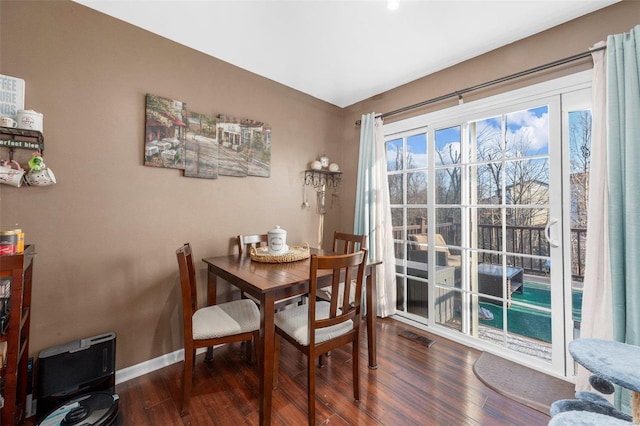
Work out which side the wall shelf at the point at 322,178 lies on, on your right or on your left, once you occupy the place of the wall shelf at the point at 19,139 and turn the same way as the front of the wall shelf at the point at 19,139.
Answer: on your left

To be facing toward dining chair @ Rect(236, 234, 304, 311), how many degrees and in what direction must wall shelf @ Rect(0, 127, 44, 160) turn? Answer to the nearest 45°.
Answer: approximately 90° to its left

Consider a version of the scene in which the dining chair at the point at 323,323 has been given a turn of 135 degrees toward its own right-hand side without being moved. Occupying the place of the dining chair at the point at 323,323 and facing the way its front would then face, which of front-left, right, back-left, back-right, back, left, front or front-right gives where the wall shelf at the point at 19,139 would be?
back

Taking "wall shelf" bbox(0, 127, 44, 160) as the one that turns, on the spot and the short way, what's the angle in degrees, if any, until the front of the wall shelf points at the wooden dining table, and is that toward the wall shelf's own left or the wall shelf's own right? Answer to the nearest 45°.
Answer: approximately 45° to the wall shelf's own left

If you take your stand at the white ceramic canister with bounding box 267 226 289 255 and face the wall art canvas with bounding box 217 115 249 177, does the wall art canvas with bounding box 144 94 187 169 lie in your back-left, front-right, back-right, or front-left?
front-left

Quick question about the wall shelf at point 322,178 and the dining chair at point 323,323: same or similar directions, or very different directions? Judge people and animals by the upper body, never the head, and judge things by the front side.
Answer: very different directions

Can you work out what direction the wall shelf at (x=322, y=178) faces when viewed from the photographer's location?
facing the viewer and to the right of the viewer

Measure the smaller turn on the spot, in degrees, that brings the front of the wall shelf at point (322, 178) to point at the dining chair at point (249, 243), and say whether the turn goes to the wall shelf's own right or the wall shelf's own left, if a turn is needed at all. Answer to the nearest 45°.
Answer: approximately 90° to the wall shelf's own right

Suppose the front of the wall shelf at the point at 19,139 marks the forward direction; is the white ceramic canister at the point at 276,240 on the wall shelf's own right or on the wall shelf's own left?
on the wall shelf's own left

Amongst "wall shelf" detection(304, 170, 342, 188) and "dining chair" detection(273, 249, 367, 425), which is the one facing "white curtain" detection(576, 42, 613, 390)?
the wall shelf

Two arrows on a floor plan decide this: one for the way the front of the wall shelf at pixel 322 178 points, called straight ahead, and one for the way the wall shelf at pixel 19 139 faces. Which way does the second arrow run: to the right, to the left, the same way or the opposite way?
the same way

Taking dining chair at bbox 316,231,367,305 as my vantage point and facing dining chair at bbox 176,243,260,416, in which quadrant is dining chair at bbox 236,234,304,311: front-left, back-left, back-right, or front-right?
front-right

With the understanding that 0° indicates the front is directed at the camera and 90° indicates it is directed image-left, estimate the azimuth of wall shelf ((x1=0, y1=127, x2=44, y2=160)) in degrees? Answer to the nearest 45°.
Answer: approximately 0°
